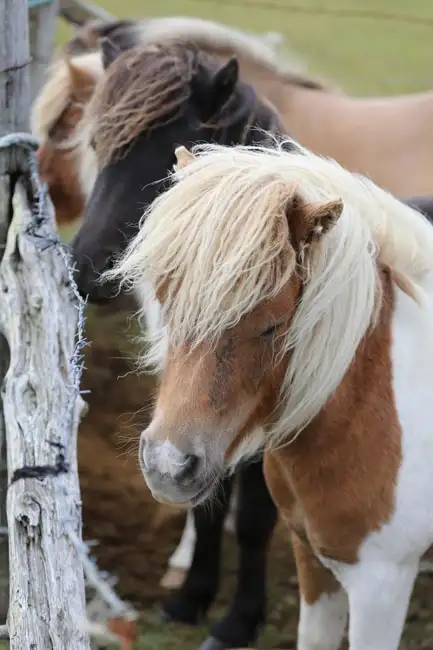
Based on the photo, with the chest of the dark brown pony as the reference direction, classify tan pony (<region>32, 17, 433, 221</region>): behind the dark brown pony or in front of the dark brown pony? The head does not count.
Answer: behind

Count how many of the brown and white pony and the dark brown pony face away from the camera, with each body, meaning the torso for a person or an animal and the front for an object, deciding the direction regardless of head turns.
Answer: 0

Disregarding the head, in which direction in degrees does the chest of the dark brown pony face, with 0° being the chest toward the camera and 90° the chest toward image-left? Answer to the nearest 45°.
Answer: approximately 45°

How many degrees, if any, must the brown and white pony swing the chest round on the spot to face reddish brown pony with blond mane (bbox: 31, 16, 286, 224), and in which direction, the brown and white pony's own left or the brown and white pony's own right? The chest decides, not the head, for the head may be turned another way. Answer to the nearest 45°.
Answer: approximately 135° to the brown and white pony's own right

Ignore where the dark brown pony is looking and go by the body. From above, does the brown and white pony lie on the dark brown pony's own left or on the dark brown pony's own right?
on the dark brown pony's own left

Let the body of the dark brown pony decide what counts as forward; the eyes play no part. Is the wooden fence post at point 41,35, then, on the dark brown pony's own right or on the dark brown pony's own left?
on the dark brown pony's own right

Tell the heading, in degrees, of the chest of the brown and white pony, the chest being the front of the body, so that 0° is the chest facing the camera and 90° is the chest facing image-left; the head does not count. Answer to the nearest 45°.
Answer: approximately 45°
